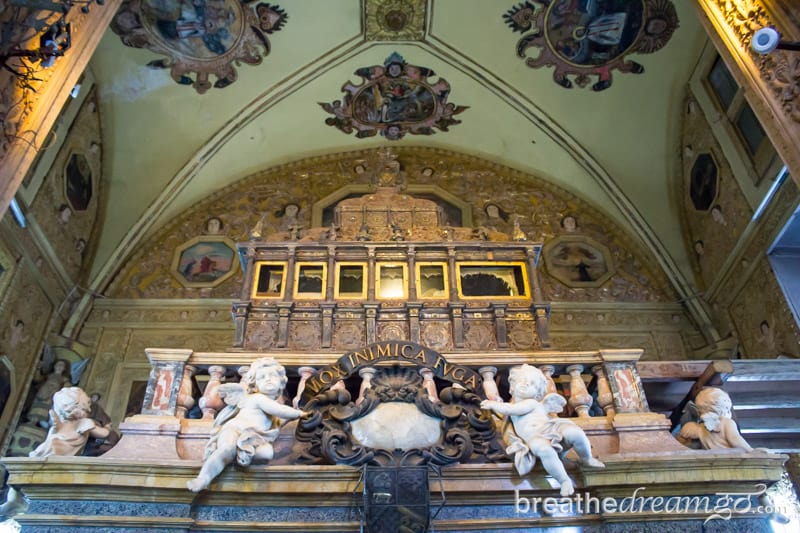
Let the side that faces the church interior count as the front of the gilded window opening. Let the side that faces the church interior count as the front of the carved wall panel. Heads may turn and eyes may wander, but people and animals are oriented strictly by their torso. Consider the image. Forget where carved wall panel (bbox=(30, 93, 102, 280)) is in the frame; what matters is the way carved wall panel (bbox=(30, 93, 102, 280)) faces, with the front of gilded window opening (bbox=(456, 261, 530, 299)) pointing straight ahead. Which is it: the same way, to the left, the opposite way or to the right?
to the left

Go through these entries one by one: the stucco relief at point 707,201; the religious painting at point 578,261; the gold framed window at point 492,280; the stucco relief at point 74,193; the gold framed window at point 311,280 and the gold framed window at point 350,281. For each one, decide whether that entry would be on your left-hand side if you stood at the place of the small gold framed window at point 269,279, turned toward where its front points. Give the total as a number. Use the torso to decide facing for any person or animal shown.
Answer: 5

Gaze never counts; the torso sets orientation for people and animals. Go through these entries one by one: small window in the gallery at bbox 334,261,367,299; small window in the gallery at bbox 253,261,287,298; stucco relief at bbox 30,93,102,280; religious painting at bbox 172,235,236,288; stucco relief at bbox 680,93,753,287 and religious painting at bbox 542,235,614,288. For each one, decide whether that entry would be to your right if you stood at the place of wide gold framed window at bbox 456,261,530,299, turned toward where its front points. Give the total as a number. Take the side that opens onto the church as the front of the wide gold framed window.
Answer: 4

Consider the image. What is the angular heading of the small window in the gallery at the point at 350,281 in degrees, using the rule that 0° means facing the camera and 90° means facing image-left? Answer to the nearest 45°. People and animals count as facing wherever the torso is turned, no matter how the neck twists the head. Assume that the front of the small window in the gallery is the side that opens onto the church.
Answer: approximately 0°

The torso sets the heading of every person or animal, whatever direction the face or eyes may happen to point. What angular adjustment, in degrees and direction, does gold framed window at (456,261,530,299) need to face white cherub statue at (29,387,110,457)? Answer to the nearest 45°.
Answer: approximately 45° to its right

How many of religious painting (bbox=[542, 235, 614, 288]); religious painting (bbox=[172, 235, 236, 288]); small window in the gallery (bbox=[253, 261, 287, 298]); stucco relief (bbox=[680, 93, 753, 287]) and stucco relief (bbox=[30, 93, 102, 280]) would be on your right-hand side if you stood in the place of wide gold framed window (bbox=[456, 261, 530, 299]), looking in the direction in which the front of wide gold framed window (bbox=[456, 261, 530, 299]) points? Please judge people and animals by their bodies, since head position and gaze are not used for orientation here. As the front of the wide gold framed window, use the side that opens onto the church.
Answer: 3

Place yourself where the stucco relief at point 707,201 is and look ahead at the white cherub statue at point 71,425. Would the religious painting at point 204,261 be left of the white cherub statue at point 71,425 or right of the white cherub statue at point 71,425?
right
